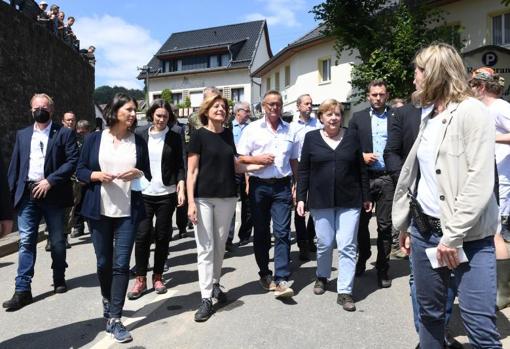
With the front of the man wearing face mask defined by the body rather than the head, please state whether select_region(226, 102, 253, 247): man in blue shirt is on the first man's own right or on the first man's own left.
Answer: on the first man's own left

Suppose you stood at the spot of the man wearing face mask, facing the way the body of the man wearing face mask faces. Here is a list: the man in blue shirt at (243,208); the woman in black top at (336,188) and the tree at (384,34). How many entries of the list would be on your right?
0

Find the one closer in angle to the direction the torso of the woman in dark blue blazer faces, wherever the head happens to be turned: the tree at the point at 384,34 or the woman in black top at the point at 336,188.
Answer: the woman in black top

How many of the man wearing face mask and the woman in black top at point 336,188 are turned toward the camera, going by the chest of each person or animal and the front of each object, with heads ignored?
2

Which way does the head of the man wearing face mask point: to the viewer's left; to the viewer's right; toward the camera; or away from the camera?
toward the camera

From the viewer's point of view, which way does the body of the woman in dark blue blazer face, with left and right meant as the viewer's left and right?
facing the viewer

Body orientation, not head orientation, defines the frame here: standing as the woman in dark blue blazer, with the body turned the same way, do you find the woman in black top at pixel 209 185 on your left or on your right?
on your left

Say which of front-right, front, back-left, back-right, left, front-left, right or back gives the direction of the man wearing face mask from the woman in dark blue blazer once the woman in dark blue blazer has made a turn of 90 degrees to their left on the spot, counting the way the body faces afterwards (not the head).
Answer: back-left

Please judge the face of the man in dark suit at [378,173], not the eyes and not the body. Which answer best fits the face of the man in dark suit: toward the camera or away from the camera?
toward the camera

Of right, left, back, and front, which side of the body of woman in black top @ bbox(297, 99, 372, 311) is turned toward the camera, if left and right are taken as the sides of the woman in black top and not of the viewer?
front

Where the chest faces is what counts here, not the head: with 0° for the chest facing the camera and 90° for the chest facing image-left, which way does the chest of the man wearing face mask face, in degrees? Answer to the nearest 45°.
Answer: approximately 0°

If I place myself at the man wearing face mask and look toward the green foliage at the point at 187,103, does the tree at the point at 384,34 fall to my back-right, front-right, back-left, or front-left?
front-right

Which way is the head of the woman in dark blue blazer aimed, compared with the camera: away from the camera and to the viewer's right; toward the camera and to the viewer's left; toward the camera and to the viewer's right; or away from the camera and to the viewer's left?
toward the camera and to the viewer's right

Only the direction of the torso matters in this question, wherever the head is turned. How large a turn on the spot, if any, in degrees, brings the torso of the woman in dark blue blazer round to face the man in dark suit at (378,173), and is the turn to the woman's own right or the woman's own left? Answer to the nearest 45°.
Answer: approximately 90° to the woman's own left

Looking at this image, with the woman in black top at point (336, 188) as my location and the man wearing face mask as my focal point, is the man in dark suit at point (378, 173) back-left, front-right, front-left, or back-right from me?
back-right

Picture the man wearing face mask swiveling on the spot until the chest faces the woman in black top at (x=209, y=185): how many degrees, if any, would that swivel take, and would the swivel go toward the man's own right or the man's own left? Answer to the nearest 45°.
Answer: approximately 45° to the man's own left

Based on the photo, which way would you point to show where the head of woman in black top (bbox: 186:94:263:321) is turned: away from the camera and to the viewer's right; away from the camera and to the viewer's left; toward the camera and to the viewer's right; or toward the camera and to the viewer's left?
toward the camera and to the viewer's right

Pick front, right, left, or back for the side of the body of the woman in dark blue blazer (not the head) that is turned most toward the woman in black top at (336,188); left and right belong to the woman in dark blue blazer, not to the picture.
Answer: left
